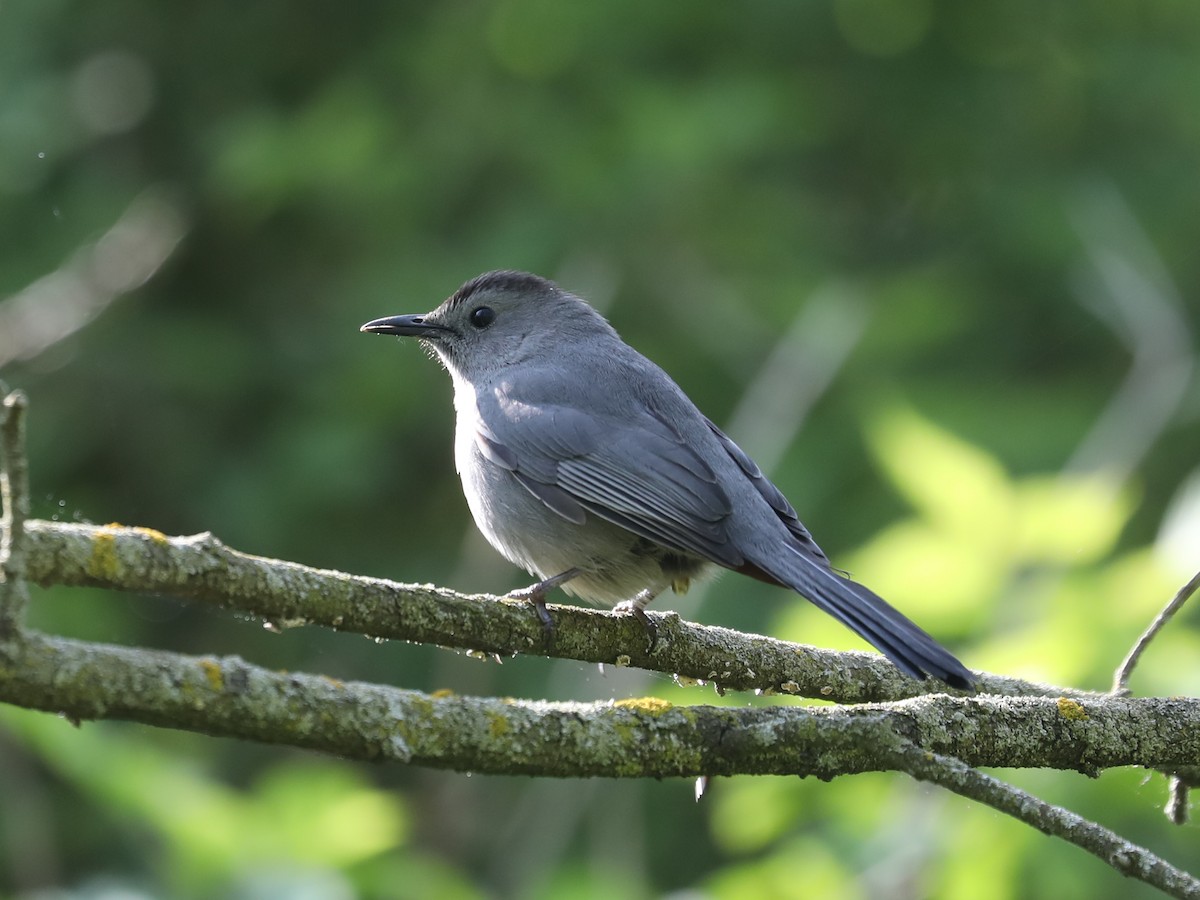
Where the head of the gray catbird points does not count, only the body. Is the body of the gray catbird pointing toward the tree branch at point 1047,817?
no

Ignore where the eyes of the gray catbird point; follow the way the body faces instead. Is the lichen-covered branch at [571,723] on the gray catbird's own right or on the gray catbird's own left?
on the gray catbird's own left

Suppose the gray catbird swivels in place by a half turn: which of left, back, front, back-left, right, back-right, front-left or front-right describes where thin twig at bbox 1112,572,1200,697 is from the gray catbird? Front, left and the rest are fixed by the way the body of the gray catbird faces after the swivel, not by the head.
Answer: front-right

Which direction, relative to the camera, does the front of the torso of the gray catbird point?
to the viewer's left
